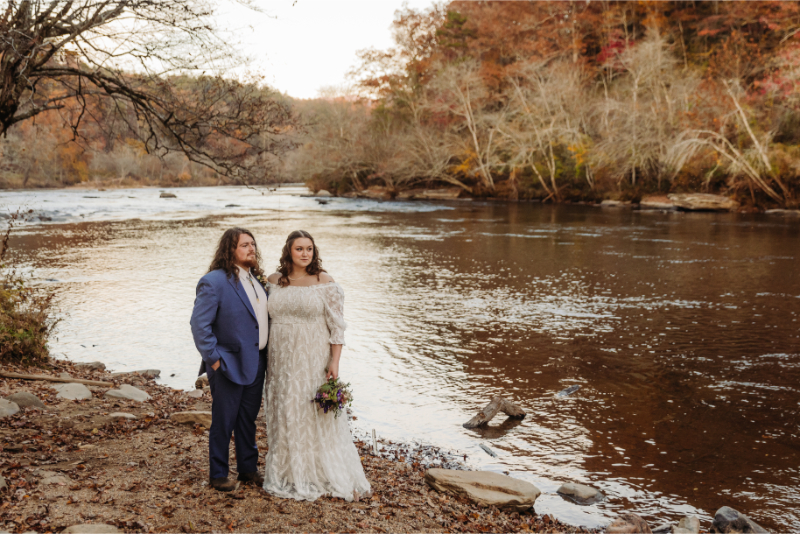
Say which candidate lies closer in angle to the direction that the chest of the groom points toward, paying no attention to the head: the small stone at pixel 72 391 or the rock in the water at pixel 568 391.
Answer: the rock in the water

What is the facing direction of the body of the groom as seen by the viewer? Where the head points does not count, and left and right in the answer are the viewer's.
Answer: facing the viewer and to the right of the viewer

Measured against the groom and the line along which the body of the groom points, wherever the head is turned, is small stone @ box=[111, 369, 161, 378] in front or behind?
behind

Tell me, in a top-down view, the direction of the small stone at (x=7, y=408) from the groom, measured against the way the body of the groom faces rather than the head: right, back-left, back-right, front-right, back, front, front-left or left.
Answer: back

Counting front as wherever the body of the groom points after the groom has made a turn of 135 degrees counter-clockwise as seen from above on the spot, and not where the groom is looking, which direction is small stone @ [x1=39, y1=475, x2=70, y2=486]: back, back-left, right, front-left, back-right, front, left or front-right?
left

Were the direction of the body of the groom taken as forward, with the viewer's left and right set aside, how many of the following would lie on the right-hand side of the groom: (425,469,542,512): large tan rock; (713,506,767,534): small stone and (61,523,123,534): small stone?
1

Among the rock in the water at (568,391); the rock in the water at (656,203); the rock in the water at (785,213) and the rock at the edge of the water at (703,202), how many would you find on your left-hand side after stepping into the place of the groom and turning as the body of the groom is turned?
4

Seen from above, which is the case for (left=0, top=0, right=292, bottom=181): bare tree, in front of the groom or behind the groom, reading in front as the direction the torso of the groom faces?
behind

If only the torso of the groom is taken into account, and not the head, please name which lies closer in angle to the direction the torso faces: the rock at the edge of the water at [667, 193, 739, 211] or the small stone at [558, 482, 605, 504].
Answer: the small stone

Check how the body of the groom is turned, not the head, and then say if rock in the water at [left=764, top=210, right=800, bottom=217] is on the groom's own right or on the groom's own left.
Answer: on the groom's own left

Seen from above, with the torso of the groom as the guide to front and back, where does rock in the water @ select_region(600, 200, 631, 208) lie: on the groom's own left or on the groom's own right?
on the groom's own left

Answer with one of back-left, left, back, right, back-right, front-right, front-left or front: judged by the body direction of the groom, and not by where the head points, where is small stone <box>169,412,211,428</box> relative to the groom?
back-left

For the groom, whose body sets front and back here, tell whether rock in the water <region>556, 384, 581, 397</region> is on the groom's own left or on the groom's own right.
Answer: on the groom's own left

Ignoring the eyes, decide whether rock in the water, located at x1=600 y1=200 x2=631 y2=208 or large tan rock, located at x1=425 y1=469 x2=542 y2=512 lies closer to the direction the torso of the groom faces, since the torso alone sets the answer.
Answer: the large tan rock

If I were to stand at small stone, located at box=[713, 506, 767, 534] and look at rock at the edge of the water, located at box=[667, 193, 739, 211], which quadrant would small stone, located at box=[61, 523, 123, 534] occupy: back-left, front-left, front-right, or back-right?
back-left
